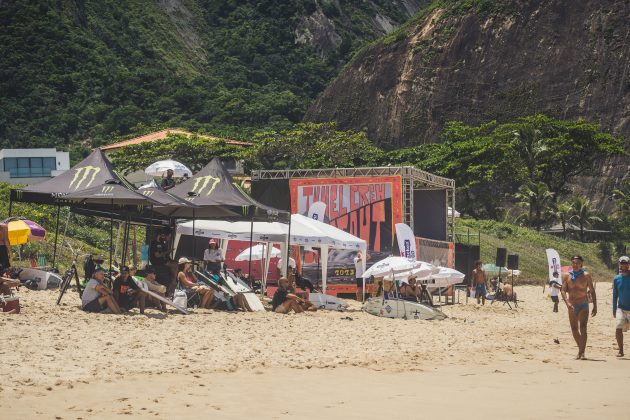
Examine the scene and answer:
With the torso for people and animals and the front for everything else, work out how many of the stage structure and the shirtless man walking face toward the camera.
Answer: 2

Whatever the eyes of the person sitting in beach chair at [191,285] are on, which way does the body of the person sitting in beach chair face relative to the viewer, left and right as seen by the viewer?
facing the viewer and to the right of the viewer

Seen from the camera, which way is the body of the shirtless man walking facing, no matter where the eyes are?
toward the camera

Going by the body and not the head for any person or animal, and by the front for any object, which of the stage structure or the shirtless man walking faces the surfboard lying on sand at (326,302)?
the stage structure

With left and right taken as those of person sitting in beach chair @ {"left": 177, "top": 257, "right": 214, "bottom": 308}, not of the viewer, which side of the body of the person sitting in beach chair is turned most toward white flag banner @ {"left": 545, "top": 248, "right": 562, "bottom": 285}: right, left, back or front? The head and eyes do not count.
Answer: front

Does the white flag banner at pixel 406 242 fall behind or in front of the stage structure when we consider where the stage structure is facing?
in front

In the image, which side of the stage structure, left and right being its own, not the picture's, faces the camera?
front

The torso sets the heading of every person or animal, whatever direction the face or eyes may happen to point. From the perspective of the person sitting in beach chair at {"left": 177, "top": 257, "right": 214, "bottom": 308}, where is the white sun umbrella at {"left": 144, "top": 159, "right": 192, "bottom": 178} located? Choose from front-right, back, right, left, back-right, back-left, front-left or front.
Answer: back-left

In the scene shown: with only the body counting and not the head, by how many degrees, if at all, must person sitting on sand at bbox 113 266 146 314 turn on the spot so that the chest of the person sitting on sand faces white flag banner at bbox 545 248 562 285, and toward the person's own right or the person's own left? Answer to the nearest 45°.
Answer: approximately 90° to the person's own left

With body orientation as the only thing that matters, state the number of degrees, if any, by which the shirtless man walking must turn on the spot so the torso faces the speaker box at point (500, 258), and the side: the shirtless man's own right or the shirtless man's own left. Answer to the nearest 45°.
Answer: approximately 180°

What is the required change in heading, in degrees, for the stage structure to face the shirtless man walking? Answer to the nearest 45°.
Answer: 0° — it already faces them

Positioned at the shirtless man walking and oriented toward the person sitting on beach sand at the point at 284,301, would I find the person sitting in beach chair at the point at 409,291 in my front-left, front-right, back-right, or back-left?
front-right

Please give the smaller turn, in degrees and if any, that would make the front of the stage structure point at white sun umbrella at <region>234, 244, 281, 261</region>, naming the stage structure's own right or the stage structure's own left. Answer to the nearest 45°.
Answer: approximately 45° to the stage structure's own right
